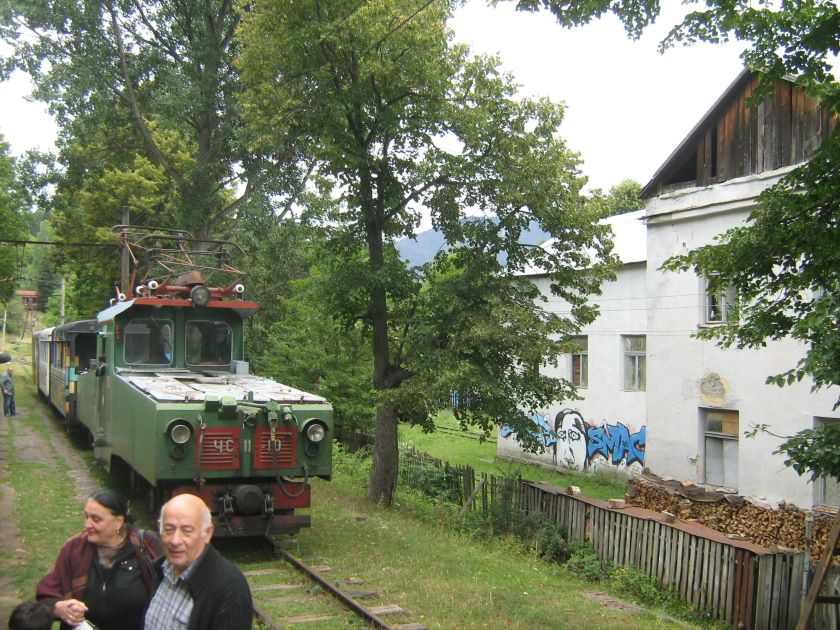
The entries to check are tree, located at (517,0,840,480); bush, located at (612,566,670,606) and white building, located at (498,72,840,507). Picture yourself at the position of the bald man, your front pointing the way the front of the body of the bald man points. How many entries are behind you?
3

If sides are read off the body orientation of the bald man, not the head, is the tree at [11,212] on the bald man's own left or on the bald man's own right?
on the bald man's own right

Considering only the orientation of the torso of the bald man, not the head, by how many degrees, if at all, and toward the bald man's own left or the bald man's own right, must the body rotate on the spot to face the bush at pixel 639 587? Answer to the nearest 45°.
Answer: approximately 180°

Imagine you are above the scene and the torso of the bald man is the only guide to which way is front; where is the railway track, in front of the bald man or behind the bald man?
behind

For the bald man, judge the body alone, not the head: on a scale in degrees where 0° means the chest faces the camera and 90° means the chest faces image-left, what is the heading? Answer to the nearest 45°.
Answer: approximately 45°

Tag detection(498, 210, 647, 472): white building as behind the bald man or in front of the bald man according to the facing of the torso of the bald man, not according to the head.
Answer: behind

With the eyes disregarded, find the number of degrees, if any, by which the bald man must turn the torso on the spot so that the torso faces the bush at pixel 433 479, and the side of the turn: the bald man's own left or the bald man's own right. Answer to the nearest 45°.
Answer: approximately 135° to the bald man's own right

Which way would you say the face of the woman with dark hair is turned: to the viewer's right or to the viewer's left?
to the viewer's left

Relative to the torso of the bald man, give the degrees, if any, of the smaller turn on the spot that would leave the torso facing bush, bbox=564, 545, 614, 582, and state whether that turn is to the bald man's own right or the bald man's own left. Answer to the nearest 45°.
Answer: approximately 180°

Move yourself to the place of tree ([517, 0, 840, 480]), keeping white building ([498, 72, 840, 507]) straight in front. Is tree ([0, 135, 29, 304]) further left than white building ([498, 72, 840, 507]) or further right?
left

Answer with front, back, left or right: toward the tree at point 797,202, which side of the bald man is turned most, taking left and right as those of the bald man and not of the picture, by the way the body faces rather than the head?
back

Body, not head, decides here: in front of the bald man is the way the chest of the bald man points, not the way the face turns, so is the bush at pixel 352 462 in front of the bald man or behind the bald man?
behind
